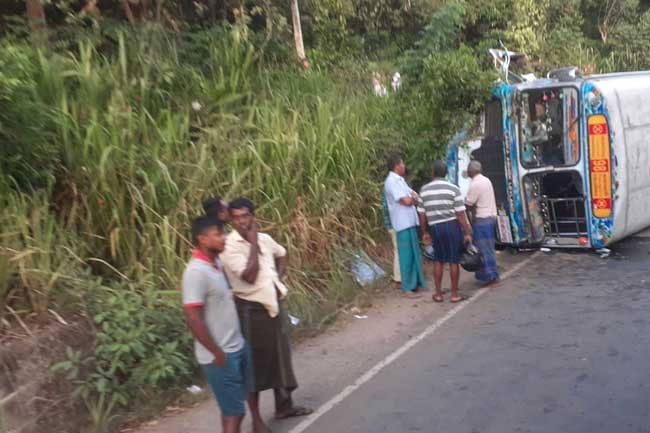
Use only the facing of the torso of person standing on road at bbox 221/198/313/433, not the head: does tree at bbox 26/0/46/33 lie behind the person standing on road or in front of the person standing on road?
behind

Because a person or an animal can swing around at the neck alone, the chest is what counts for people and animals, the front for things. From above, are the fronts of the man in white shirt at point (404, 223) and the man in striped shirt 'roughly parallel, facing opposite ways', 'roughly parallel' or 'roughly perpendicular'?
roughly perpendicular

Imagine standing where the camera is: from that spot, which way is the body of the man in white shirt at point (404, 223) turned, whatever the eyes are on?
to the viewer's right

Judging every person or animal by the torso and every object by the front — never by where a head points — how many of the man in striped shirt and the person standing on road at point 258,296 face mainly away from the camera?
1

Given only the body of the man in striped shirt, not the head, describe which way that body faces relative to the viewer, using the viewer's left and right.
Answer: facing away from the viewer
